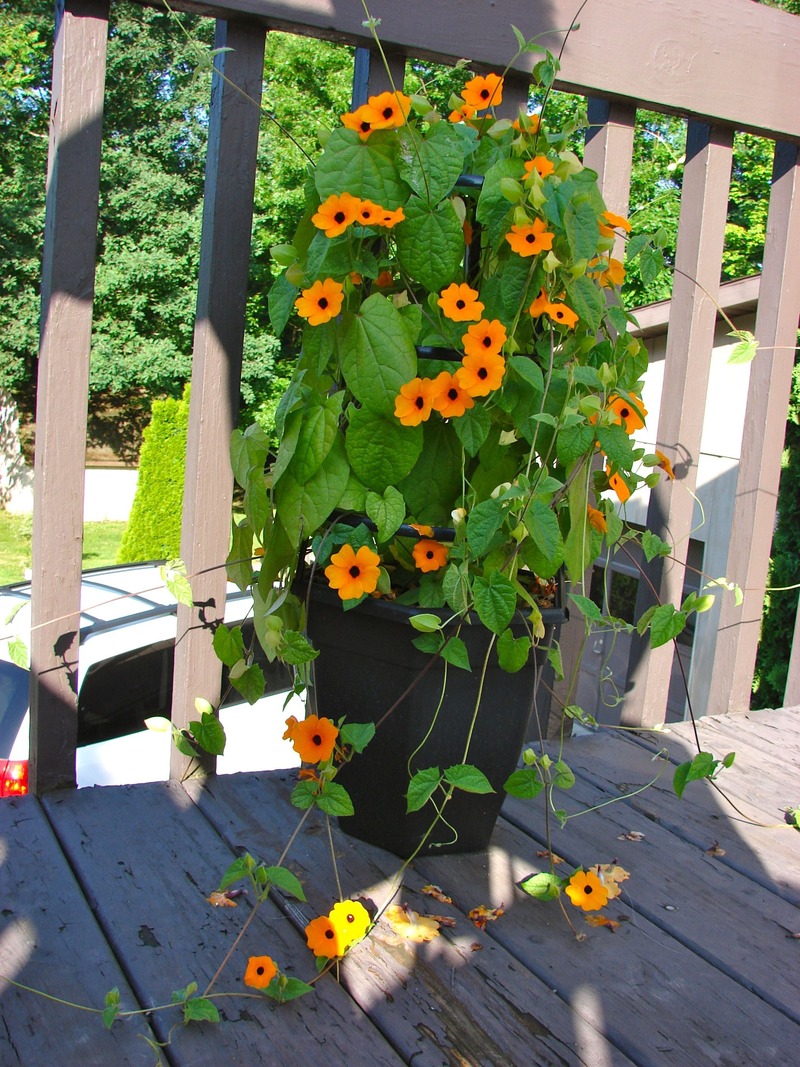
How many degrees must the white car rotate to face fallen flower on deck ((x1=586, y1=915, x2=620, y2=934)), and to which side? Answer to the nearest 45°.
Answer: approximately 135° to its right

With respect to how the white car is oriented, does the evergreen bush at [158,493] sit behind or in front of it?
in front

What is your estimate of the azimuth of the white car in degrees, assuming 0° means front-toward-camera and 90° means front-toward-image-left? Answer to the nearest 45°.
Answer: approximately 225°

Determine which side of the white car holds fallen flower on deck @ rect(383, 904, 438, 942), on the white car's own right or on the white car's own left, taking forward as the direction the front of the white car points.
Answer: on the white car's own right

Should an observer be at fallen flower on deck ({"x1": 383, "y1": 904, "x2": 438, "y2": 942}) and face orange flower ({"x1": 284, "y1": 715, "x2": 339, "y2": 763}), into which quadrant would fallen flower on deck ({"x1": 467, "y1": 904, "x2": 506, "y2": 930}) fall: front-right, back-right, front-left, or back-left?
back-right

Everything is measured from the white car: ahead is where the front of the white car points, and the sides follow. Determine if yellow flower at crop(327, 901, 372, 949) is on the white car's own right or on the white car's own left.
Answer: on the white car's own right

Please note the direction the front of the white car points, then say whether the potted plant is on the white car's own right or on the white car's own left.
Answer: on the white car's own right

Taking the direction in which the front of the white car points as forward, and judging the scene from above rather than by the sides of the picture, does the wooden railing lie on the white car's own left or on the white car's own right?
on the white car's own right
